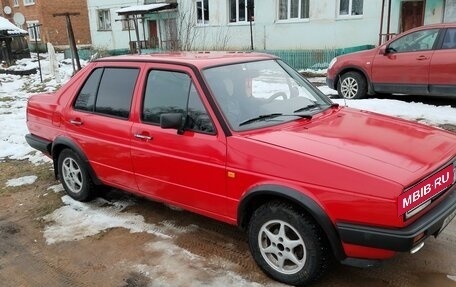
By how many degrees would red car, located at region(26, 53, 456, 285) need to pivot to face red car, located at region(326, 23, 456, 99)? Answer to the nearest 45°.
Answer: approximately 90° to its left

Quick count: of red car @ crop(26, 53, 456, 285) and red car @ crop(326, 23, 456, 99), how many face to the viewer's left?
1

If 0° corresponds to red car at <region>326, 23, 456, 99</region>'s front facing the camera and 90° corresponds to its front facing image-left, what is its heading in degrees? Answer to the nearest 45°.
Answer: approximately 90°

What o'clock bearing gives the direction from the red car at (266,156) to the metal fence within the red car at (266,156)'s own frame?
The metal fence is roughly at 8 o'clock from the red car.

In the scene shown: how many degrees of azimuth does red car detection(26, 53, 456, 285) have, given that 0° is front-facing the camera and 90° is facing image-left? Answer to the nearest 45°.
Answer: approximately 315°

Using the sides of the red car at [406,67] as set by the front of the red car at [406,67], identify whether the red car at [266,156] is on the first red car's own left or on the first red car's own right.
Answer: on the first red car's own left

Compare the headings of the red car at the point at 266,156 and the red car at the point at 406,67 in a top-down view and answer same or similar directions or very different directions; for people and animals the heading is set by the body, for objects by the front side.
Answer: very different directions
